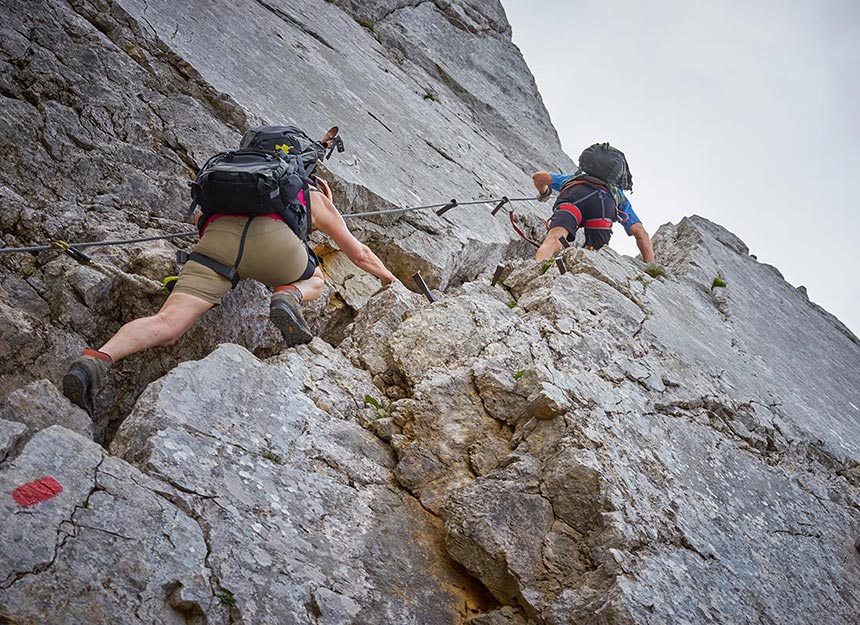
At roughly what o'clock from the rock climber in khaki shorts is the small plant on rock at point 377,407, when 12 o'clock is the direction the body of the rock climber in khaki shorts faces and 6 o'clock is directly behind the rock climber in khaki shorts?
The small plant on rock is roughly at 3 o'clock from the rock climber in khaki shorts.

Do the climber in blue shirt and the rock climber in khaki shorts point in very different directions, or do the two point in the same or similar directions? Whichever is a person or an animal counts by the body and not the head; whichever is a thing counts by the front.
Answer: same or similar directions

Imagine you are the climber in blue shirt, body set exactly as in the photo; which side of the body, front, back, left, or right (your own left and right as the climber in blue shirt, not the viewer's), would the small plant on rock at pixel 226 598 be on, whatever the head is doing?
back

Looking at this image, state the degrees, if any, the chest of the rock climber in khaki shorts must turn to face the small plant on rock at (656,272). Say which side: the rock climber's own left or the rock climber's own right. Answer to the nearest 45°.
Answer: approximately 45° to the rock climber's own right

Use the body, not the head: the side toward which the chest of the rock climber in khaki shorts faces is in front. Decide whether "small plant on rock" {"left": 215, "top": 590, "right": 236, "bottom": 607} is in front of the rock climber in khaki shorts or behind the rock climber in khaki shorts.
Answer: behind

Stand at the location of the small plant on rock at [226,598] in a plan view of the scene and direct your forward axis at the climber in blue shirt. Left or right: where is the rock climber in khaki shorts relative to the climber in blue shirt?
left

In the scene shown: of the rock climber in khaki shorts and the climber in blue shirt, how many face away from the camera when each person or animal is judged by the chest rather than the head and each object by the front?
2

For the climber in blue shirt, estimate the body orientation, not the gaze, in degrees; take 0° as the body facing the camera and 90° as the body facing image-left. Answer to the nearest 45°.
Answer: approximately 180°

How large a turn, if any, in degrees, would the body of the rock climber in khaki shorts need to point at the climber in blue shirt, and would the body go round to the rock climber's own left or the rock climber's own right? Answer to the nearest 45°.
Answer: approximately 45° to the rock climber's own right

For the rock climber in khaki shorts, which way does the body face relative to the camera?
away from the camera
